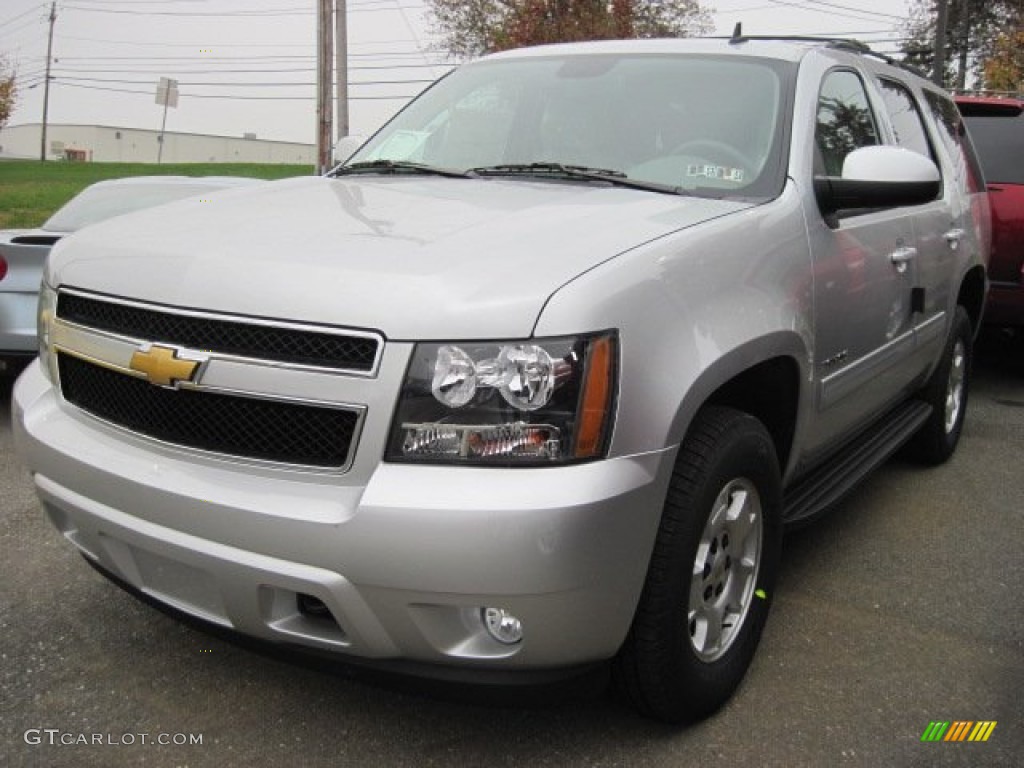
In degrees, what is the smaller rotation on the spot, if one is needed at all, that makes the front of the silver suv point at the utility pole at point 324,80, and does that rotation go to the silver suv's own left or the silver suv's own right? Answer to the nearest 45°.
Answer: approximately 135° to the silver suv's own right

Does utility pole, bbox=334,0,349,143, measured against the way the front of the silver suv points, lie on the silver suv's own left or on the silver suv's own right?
on the silver suv's own right

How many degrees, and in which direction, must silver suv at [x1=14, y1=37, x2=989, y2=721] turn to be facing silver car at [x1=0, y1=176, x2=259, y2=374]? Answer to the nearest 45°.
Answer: approximately 90° to its right

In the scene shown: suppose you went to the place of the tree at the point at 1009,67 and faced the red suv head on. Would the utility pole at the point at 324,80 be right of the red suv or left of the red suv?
right

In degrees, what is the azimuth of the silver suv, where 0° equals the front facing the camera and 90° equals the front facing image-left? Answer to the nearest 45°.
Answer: approximately 45°

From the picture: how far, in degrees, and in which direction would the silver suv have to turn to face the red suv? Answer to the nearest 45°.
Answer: approximately 180°
